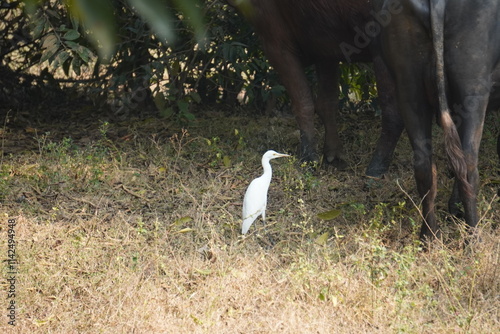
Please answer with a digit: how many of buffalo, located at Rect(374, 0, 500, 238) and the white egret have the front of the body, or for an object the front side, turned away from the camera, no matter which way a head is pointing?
1

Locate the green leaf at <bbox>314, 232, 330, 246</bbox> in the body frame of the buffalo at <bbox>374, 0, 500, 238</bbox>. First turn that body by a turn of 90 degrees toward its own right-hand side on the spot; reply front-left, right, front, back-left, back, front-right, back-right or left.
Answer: back

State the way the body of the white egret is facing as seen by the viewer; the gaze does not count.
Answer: to the viewer's right

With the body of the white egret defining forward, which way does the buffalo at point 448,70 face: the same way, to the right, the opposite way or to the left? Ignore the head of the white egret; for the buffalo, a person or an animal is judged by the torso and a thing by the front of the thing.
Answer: to the left

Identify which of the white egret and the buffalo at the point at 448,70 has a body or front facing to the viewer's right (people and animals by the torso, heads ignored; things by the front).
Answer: the white egret

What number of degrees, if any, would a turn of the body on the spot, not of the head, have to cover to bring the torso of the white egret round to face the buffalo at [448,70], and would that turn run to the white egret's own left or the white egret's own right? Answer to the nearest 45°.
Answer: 0° — it already faces it

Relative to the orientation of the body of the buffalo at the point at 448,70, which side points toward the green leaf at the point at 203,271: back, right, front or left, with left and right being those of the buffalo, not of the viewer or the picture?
back

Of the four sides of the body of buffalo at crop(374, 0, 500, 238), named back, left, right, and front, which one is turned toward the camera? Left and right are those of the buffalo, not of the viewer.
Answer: back

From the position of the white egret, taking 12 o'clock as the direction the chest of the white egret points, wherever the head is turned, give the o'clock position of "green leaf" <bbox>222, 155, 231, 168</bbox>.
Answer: The green leaf is roughly at 9 o'clock from the white egret.
